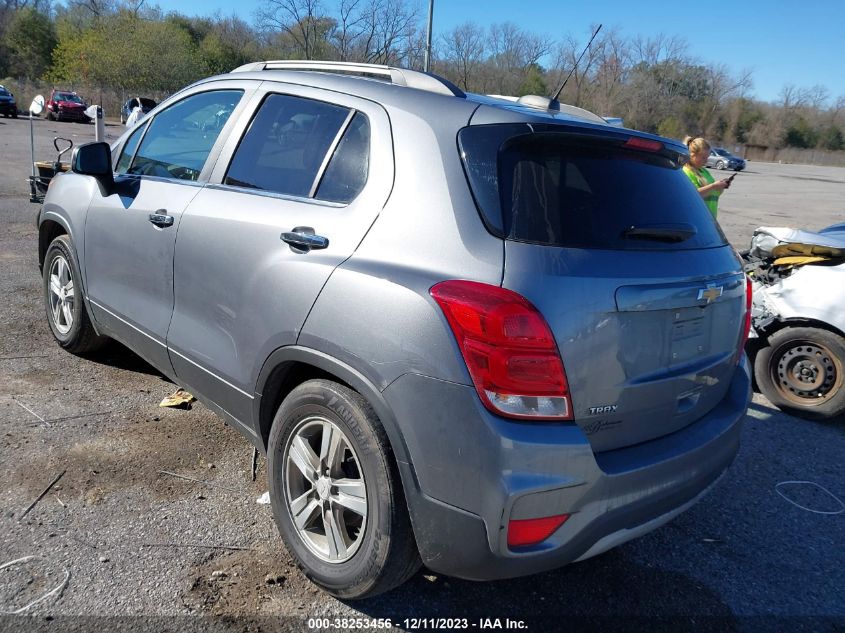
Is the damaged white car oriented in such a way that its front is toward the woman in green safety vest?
no

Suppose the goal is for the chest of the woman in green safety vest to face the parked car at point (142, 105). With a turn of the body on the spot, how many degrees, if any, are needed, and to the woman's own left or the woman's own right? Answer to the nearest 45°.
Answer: approximately 135° to the woman's own left

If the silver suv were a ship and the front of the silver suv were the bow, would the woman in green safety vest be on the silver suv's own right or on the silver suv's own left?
on the silver suv's own right

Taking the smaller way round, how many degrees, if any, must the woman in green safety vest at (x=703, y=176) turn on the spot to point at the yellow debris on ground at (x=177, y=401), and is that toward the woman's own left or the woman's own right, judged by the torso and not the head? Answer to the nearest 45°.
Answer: approximately 135° to the woman's own right

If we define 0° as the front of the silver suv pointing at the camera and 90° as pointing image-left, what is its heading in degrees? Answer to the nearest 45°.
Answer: approximately 135°

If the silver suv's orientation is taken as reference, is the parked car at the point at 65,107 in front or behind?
in front

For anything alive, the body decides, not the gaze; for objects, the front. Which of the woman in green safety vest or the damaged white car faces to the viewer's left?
the damaged white car

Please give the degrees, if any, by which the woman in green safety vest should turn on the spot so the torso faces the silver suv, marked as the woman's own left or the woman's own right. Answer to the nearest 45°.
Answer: approximately 90° to the woman's own right

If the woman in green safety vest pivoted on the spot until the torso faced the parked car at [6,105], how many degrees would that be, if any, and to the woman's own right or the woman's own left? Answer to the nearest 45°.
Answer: approximately 135° to the woman's own left

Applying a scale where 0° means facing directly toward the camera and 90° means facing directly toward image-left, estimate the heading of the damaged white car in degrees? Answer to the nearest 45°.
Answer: approximately 90°

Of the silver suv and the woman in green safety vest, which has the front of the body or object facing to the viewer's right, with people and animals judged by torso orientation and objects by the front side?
the woman in green safety vest

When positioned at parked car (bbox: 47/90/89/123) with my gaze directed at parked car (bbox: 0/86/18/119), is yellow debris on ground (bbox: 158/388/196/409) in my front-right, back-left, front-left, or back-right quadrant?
back-left

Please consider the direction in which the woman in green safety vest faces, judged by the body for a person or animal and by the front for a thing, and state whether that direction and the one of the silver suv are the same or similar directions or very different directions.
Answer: very different directions

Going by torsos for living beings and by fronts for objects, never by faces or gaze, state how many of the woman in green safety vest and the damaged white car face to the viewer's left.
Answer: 1

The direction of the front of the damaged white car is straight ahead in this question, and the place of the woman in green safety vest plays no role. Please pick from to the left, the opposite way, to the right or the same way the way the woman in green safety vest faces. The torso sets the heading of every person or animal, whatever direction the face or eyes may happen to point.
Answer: the opposite way

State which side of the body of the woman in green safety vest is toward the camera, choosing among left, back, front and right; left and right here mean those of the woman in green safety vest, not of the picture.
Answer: right

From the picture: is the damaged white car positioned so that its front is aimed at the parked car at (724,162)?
no

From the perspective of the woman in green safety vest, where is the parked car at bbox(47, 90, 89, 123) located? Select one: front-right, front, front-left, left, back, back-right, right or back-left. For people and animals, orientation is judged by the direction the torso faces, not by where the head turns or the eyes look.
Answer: back-left
